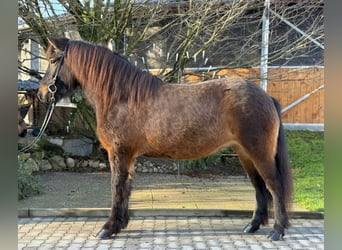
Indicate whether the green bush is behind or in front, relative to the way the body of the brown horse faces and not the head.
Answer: in front

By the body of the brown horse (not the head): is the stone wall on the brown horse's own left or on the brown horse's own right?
on the brown horse's own right

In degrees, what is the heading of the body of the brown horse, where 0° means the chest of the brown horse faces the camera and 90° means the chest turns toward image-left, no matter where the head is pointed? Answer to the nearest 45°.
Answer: approximately 90°

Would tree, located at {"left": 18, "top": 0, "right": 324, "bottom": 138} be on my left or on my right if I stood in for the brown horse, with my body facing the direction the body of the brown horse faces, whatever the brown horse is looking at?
on my right
